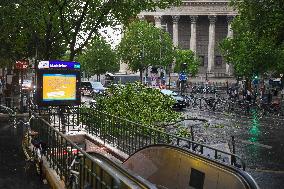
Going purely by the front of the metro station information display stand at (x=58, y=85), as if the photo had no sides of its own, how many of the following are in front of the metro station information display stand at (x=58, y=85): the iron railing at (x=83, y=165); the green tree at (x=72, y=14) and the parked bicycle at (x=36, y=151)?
2

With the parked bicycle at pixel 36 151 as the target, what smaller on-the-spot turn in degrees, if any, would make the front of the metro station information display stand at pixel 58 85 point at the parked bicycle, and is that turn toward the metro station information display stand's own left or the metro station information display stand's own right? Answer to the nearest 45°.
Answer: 0° — it already faces it

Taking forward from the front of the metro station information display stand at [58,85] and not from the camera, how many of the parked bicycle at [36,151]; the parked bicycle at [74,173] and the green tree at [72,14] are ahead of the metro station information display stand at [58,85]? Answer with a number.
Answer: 2

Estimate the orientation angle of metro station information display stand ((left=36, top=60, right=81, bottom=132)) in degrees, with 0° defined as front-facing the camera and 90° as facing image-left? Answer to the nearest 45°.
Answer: approximately 0°

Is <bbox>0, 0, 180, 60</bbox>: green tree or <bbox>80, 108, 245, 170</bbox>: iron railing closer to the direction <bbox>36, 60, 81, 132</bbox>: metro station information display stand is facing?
the iron railing

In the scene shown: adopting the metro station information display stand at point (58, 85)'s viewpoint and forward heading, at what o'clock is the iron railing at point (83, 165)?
The iron railing is roughly at 12 o'clock from the metro station information display stand.

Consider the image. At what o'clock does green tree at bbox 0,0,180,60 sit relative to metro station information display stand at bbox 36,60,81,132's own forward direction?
The green tree is roughly at 6 o'clock from the metro station information display stand.
